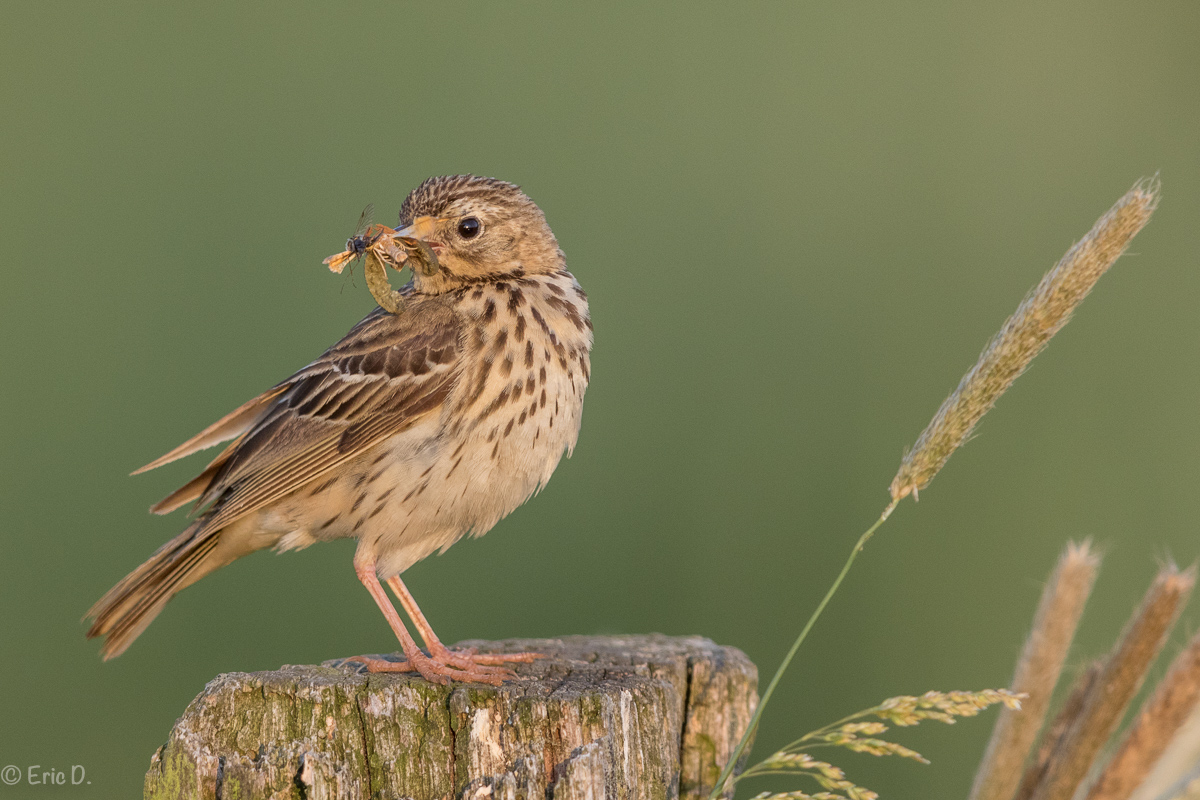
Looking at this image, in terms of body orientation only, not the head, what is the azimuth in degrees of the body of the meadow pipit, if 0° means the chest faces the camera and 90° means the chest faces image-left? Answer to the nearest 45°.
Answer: approximately 270°
